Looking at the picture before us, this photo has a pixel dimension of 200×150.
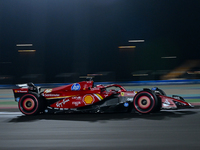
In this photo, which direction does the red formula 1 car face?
to the viewer's right
